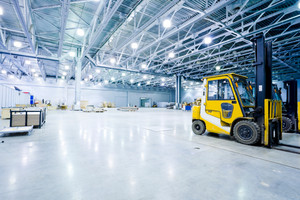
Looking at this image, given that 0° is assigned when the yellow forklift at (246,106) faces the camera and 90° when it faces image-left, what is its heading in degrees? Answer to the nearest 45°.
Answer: approximately 315°
